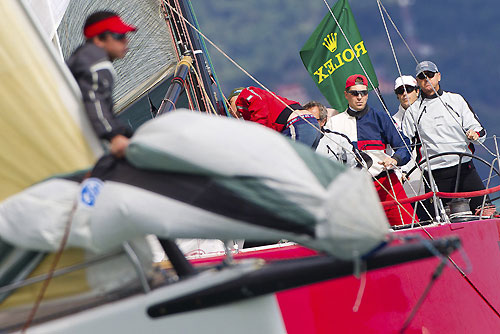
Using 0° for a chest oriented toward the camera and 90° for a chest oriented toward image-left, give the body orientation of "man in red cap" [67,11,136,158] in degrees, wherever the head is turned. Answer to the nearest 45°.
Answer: approximately 270°

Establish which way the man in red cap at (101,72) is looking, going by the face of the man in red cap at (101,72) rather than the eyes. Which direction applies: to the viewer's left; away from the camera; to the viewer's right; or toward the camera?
to the viewer's right

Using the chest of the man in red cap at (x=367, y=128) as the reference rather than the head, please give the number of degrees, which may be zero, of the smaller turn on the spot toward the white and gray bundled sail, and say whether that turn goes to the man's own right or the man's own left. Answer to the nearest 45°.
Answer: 0° — they already face it

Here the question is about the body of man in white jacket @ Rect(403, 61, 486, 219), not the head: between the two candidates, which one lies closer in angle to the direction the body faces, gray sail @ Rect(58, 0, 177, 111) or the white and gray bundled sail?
the white and gray bundled sail

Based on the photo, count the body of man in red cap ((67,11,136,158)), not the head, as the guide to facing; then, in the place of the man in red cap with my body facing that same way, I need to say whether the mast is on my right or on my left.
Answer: on my left

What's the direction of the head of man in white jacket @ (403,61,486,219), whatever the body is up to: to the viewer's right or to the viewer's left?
to the viewer's left

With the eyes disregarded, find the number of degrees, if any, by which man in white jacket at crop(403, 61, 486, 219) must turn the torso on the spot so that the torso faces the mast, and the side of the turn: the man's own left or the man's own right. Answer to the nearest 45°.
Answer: approximately 45° to the man's own right

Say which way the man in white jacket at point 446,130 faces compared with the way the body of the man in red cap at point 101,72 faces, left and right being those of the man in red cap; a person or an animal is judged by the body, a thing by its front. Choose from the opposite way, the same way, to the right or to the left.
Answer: to the right
